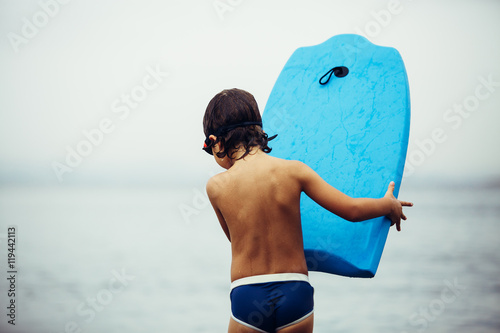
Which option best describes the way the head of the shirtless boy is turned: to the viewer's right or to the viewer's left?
to the viewer's left

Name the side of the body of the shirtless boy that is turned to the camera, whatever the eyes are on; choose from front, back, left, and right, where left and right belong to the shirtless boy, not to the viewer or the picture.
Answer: back
